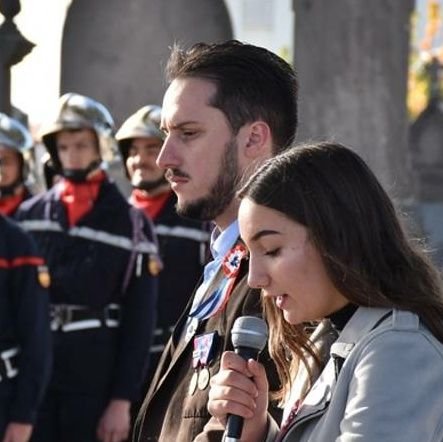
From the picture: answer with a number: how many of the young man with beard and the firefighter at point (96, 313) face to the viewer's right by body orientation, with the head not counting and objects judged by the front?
0

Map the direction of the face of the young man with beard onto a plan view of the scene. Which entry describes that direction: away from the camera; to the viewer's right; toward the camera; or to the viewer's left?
to the viewer's left

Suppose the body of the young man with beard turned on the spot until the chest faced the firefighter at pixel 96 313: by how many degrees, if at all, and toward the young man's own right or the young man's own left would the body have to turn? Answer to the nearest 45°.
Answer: approximately 135° to the young man's own right

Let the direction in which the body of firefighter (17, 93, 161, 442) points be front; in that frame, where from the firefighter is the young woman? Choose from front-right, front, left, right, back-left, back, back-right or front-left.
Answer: front-left

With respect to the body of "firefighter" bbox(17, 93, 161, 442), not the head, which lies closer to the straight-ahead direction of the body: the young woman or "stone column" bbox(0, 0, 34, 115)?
the young woman

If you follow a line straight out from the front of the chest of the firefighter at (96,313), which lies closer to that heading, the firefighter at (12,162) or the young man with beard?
the young man with beard

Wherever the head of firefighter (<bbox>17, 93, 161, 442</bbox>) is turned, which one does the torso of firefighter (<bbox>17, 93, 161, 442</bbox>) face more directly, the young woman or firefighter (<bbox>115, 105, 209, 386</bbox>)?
the young woman

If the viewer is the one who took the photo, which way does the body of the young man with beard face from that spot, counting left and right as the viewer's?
facing the viewer and to the left of the viewer

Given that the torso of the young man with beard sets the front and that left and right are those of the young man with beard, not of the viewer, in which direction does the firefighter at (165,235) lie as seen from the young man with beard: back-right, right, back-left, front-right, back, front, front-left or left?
back-right

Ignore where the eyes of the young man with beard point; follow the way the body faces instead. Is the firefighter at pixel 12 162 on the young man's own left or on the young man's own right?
on the young man's own right
